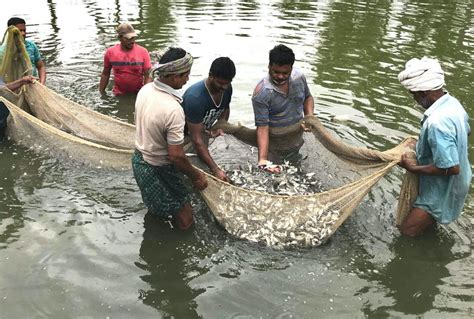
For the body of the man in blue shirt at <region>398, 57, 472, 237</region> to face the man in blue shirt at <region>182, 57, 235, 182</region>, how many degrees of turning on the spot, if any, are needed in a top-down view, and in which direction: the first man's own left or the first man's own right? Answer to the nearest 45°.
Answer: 0° — they already face them

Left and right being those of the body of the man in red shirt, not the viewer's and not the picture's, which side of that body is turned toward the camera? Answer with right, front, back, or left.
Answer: front

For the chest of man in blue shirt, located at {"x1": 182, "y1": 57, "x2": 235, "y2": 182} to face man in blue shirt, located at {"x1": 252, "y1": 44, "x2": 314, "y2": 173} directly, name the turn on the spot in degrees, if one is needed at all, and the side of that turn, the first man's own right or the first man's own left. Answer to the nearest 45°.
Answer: approximately 90° to the first man's own left

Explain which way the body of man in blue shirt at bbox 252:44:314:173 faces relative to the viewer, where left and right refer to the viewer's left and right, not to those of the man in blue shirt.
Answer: facing the viewer

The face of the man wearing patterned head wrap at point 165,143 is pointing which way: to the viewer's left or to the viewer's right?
to the viewer's right

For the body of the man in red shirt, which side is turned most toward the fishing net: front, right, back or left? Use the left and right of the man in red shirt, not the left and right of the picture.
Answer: front

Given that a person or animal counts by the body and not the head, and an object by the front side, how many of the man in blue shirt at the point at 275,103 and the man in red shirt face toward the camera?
2

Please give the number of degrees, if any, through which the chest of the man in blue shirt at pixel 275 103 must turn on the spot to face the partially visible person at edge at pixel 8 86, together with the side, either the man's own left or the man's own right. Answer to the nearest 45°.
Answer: approximately 90° to the man's own right

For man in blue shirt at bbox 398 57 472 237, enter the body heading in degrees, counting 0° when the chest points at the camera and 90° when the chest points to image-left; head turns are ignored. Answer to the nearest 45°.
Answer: approximately 90°

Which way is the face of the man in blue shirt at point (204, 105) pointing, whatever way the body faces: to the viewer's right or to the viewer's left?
to the viewer's right

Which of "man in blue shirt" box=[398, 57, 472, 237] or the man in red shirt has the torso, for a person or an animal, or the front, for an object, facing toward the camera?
the man in red shirt
